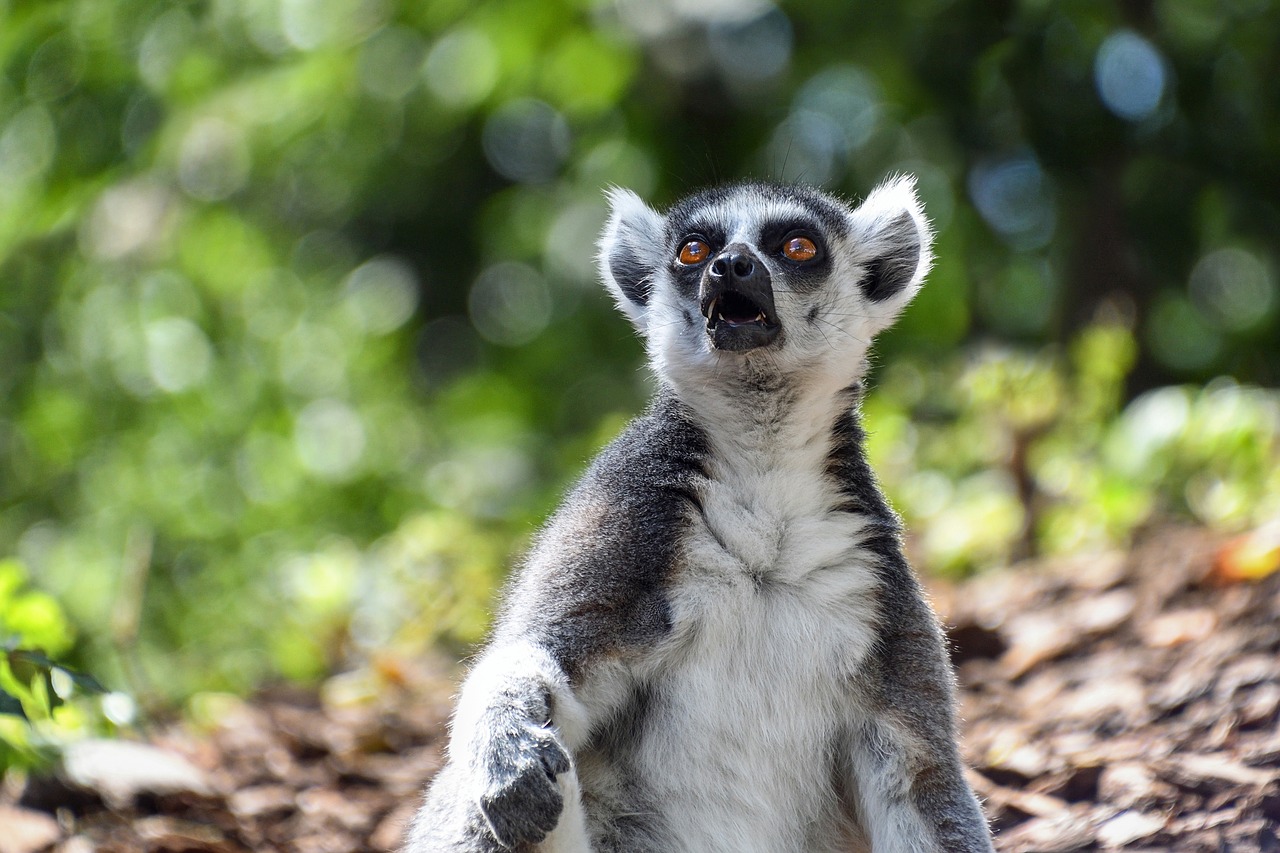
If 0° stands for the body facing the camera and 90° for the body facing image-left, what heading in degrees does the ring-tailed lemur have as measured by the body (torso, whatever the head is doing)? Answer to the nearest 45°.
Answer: approximately 0°

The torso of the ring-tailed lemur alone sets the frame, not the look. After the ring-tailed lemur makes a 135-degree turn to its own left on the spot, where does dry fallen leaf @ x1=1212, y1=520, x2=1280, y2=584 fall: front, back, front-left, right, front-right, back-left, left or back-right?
front
